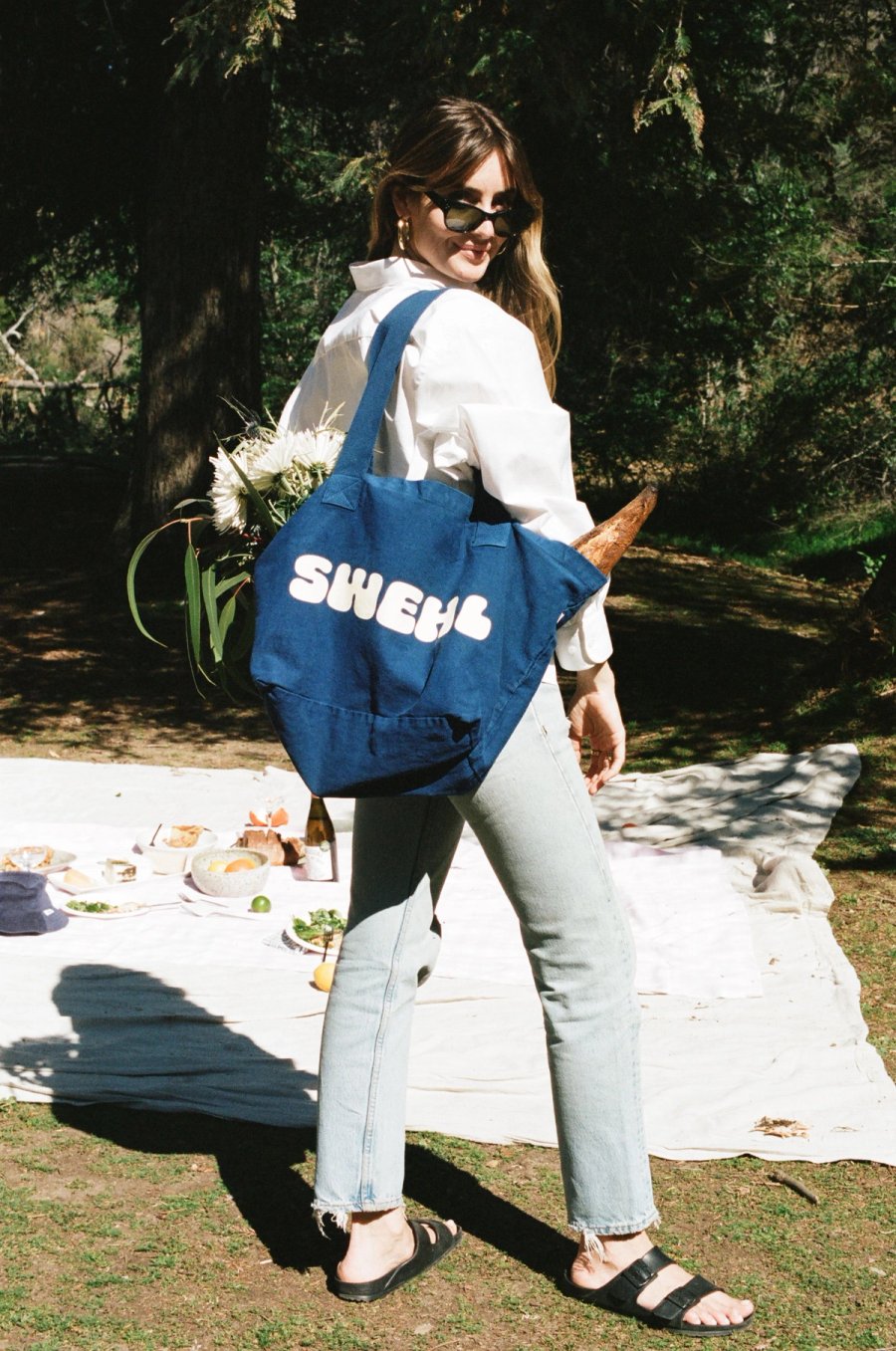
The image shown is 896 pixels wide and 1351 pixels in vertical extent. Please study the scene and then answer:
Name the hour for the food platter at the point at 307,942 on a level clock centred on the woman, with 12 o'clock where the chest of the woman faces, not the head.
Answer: The food platter is roughly at 10 o'clock from the woman.

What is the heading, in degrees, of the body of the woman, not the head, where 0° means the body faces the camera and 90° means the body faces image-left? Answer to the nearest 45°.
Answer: approximately 225°

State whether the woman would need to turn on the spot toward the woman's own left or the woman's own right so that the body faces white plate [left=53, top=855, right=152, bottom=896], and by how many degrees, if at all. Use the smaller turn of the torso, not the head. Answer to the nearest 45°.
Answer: approximately 90° to the woman's own left

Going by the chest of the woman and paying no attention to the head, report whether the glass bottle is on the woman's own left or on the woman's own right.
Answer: on the woman's own left

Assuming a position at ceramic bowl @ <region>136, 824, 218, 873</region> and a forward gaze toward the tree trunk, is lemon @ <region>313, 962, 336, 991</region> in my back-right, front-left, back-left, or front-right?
back-right

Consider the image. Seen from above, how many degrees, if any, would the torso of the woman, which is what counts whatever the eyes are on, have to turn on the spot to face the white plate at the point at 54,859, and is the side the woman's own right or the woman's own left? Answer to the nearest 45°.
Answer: approximately 90° to the woman's own left

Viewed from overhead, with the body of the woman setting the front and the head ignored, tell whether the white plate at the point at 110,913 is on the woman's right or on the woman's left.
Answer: on the woman's left

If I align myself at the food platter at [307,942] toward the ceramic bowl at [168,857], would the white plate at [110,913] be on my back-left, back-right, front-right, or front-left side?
front-left

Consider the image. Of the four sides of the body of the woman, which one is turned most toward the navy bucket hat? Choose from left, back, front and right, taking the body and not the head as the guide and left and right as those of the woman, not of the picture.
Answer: left
